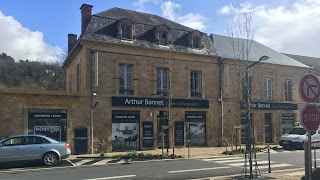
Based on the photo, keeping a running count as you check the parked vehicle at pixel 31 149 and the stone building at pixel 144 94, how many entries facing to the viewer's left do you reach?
1

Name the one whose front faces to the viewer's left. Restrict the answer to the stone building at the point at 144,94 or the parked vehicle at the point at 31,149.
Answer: the parked vehicle

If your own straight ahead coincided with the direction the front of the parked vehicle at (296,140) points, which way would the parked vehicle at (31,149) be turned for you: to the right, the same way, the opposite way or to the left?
the same way

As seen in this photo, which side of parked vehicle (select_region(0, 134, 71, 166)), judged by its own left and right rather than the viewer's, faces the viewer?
left

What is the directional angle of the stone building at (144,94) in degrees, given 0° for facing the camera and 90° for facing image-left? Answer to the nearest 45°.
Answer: approximately 315°

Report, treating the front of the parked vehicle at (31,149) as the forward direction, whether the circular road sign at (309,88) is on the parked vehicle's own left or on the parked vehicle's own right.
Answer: on the parked vehicle's own left

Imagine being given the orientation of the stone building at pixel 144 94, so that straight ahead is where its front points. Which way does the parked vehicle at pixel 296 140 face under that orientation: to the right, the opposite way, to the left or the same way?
to the right

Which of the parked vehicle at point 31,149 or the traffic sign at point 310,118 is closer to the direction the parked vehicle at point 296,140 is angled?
the parked vehicle

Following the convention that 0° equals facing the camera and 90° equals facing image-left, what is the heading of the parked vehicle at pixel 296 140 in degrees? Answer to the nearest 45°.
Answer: approximately 45°

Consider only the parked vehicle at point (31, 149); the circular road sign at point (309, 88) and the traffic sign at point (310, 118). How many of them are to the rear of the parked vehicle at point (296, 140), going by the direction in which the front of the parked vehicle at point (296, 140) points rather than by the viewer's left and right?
0

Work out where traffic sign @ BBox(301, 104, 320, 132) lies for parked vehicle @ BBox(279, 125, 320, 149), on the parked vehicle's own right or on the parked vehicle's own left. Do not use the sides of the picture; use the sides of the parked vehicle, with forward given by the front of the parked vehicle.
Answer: on the parked vehicle's own left
